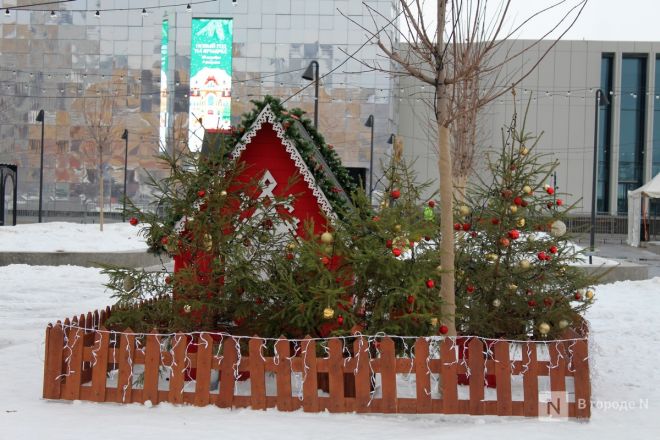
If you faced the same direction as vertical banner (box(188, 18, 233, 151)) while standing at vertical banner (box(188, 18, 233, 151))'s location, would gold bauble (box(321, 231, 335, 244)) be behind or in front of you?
in front

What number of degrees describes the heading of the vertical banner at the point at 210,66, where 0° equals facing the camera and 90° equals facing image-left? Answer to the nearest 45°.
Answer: approximately 0°

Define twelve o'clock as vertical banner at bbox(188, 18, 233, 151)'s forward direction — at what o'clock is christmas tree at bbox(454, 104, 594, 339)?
The christmas tree is roughly at 12 o'clock from the vertical banner.

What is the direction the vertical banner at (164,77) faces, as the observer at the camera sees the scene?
facing to the left of the viewer

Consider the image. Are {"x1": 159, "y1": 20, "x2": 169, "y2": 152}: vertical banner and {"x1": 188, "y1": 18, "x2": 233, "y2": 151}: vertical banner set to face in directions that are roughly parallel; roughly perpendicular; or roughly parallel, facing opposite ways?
roughly perpendicular

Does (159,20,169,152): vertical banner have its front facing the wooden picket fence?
no

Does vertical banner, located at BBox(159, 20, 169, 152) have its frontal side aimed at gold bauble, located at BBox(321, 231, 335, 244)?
no

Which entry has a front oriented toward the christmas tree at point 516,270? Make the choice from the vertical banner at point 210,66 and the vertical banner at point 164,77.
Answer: the vertical banner at point 210,66

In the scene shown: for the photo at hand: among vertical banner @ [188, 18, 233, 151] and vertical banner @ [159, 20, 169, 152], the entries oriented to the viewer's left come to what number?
1
